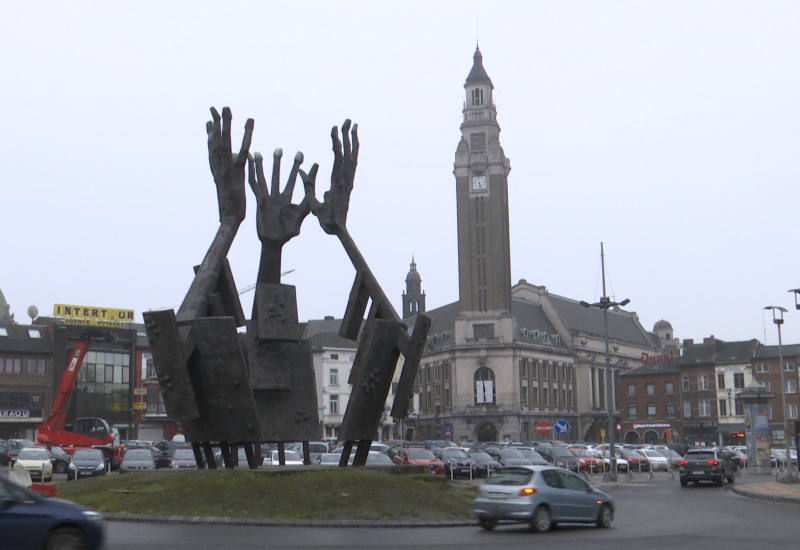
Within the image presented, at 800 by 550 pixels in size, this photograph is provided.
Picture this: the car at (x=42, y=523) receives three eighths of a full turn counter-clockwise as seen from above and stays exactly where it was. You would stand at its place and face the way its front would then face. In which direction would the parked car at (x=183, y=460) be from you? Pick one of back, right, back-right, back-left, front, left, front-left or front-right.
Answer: front-right

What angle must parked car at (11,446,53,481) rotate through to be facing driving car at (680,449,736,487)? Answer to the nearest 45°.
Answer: approximately 90° to its left

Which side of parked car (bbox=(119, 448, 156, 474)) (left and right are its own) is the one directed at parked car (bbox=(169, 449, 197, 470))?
left

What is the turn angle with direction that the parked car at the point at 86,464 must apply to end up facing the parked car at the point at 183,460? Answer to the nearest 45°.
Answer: approximately 45° to its left

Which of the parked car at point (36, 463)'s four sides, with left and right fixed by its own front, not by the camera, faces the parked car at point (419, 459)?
left

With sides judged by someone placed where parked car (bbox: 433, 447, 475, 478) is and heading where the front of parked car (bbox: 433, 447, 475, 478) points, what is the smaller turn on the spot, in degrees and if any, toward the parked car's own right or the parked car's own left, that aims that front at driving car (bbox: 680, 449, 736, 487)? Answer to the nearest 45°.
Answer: approximately 45° to the parked car's own left

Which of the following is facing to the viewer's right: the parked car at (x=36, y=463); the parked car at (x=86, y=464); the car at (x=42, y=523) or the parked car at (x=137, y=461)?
the car at (x=42, y=523)
